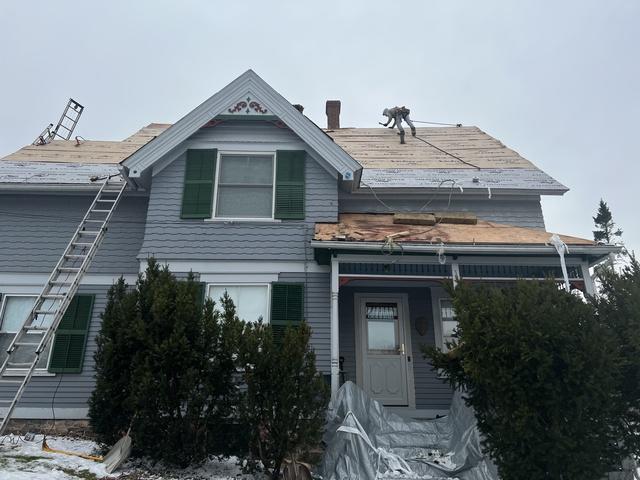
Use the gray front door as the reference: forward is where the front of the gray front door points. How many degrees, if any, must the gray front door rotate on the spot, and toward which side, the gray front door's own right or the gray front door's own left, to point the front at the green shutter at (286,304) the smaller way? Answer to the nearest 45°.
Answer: approximately 45° to the gray front door's own right

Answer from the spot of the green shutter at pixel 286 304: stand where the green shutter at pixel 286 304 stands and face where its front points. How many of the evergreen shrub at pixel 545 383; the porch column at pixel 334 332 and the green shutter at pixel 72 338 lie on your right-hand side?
1

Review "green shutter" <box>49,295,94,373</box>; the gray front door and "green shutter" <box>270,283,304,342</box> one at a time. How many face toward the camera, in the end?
3

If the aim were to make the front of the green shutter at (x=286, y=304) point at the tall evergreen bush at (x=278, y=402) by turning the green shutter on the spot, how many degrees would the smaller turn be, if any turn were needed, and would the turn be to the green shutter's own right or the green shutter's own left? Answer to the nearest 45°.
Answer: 0° — it already faces it

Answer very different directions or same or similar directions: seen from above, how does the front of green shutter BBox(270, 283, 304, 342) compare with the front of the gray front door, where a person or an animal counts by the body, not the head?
same or similar directions

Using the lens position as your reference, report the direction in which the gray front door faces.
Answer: facing the viewer

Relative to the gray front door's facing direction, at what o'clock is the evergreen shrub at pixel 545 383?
The evergreen shrub is roughly at 11 o'clock from the gray front door.

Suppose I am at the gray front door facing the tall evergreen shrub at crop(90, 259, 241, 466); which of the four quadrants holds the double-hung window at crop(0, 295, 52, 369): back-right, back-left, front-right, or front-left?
front-right

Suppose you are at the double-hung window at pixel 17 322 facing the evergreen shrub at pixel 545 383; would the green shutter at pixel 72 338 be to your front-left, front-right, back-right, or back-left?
front-left

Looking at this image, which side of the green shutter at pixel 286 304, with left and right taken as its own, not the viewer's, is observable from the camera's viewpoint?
front

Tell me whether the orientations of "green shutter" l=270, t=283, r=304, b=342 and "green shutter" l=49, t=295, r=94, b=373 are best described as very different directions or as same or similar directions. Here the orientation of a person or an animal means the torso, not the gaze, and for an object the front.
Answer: same or similar directions

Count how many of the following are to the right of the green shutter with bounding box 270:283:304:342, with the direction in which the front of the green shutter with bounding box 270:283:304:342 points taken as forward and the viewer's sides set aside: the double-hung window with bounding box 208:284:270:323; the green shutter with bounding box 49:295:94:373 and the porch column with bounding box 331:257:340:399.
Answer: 2

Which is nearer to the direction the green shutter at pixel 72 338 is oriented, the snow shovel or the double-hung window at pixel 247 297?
the snow shovel

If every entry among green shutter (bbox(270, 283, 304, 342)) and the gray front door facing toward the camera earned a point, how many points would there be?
2

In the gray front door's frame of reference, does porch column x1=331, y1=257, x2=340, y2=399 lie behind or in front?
in front

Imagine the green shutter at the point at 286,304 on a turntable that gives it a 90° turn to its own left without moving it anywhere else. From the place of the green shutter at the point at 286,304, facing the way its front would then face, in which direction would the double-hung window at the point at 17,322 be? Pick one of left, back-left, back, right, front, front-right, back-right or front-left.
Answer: back
